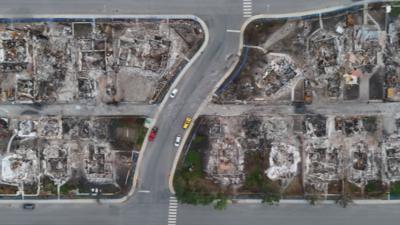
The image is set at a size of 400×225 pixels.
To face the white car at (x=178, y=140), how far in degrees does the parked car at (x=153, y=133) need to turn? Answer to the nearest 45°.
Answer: approximately 135° to its left

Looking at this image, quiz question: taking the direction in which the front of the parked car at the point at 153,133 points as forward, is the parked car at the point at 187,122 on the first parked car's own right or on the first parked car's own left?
on the first parked car's own left

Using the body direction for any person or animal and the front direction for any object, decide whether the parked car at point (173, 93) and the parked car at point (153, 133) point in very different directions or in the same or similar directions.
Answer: same or similar directions

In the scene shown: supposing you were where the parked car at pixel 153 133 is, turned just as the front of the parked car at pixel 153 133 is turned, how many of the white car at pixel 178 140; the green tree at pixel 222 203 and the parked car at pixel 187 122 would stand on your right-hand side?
0

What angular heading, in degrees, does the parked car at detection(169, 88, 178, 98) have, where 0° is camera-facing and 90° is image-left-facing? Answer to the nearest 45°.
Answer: approximately 45°

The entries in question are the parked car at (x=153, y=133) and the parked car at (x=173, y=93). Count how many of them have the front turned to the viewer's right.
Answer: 0

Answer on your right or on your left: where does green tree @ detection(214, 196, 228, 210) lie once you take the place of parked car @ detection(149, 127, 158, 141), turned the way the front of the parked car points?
on your left

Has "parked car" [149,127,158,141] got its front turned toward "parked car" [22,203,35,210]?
no

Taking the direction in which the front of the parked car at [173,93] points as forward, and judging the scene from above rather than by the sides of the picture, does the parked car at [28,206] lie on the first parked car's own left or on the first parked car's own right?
on the first parked car's own right
